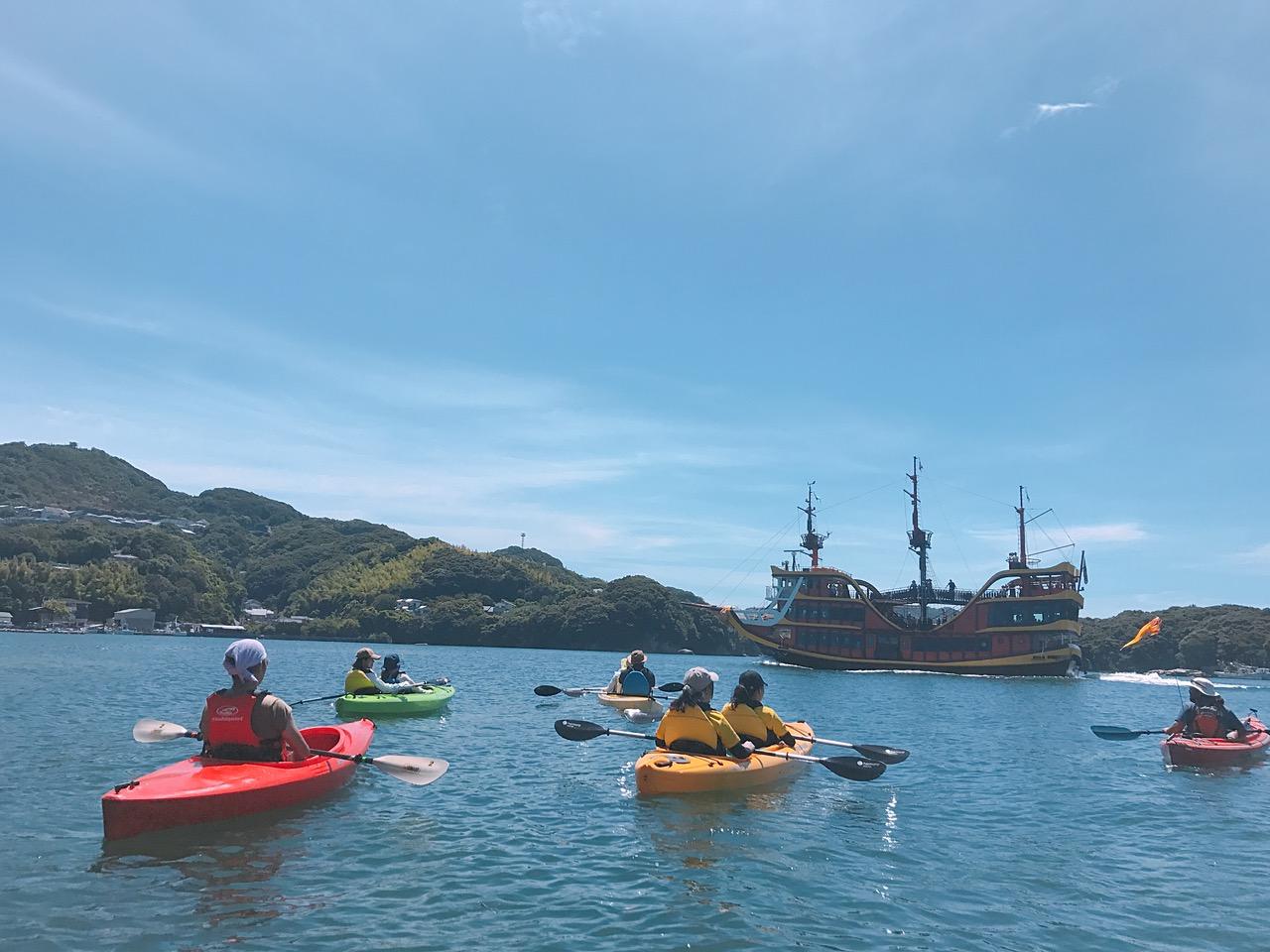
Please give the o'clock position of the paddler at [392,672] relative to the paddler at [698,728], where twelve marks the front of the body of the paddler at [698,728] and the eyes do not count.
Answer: the paddler at [392,672] is roughly at 9 o'clock from the paddler at [698,728].

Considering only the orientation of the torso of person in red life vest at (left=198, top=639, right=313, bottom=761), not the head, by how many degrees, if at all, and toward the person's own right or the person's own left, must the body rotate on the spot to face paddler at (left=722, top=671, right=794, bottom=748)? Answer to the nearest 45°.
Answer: approximately 45° to the person's own right

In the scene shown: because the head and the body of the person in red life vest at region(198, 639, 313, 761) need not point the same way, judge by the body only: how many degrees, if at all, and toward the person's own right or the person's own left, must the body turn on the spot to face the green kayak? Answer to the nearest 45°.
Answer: approximately 45° to the person's own left

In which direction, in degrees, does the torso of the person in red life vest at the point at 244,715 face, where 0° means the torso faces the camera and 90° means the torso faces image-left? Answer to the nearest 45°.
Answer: approximately 225°

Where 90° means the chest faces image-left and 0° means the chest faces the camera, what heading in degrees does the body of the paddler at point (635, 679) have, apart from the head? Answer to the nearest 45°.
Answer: approximately 180°

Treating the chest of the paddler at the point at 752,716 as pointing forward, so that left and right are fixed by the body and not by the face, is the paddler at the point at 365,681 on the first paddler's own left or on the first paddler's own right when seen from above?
on the first paddler's own left

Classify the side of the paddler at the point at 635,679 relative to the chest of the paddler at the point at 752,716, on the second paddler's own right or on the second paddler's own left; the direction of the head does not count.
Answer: on the second paddler's own left
